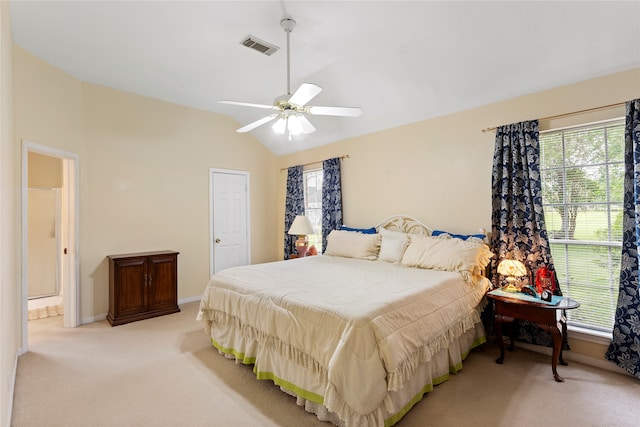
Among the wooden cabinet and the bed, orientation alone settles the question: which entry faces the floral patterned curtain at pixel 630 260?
the wooden cabinet

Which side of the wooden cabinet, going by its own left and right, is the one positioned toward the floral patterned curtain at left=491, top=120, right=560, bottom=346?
front

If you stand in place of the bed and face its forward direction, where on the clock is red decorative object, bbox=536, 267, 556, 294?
The red decorative object is roughly at 7 o'clock from the bed.

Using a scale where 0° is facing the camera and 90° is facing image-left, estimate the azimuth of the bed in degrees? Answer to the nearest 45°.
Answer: approximately 45°

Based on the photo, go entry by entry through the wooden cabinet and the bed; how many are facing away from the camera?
0

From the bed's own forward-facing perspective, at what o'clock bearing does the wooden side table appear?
The wooden side table is roughly at 7 o'clock from the bed.

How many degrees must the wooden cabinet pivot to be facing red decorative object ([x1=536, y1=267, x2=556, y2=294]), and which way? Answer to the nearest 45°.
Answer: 0° — it already faces it

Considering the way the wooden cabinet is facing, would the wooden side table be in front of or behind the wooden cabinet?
in front

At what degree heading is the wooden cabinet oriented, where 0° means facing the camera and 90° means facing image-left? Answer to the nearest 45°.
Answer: approximately 315°
